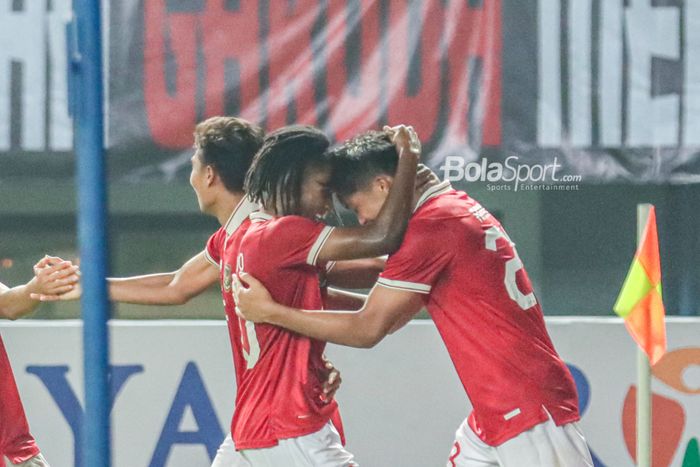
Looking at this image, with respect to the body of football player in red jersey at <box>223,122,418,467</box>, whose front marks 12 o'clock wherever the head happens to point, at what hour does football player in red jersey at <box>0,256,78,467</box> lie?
football player in red jersey at <box>0,256,78,467</box> is roughly at 7 o'clock from football player in red jersey at <box>223,122,418,467</box>.

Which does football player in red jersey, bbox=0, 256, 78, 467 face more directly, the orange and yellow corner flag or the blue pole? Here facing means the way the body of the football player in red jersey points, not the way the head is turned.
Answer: the orange and yellow corner flag

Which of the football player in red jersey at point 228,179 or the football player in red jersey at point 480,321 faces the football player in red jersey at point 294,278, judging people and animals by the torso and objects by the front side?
the football player in red jersey at point 480,321

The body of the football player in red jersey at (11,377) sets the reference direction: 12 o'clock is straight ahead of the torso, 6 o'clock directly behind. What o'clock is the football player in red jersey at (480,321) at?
the football player in red jersey at (480,321) is roughly at 1 o'clock from the football player in red jersey at (11,377).

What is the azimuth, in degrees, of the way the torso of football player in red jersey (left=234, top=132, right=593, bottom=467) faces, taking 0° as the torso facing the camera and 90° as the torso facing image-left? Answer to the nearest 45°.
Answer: approximately 90°

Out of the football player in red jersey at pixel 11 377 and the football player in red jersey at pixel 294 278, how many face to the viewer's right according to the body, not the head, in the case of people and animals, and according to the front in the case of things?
2

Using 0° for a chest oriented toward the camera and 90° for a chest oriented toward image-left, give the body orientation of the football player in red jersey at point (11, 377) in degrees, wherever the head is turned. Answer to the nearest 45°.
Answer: approximately 270°

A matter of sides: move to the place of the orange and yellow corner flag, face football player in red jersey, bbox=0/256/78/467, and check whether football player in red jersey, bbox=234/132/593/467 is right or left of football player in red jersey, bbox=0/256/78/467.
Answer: left

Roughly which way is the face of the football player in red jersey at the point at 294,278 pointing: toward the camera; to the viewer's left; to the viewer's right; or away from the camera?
to the viewer's right

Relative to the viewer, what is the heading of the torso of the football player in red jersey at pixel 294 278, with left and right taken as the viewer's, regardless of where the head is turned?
facing to the right of the viewer
